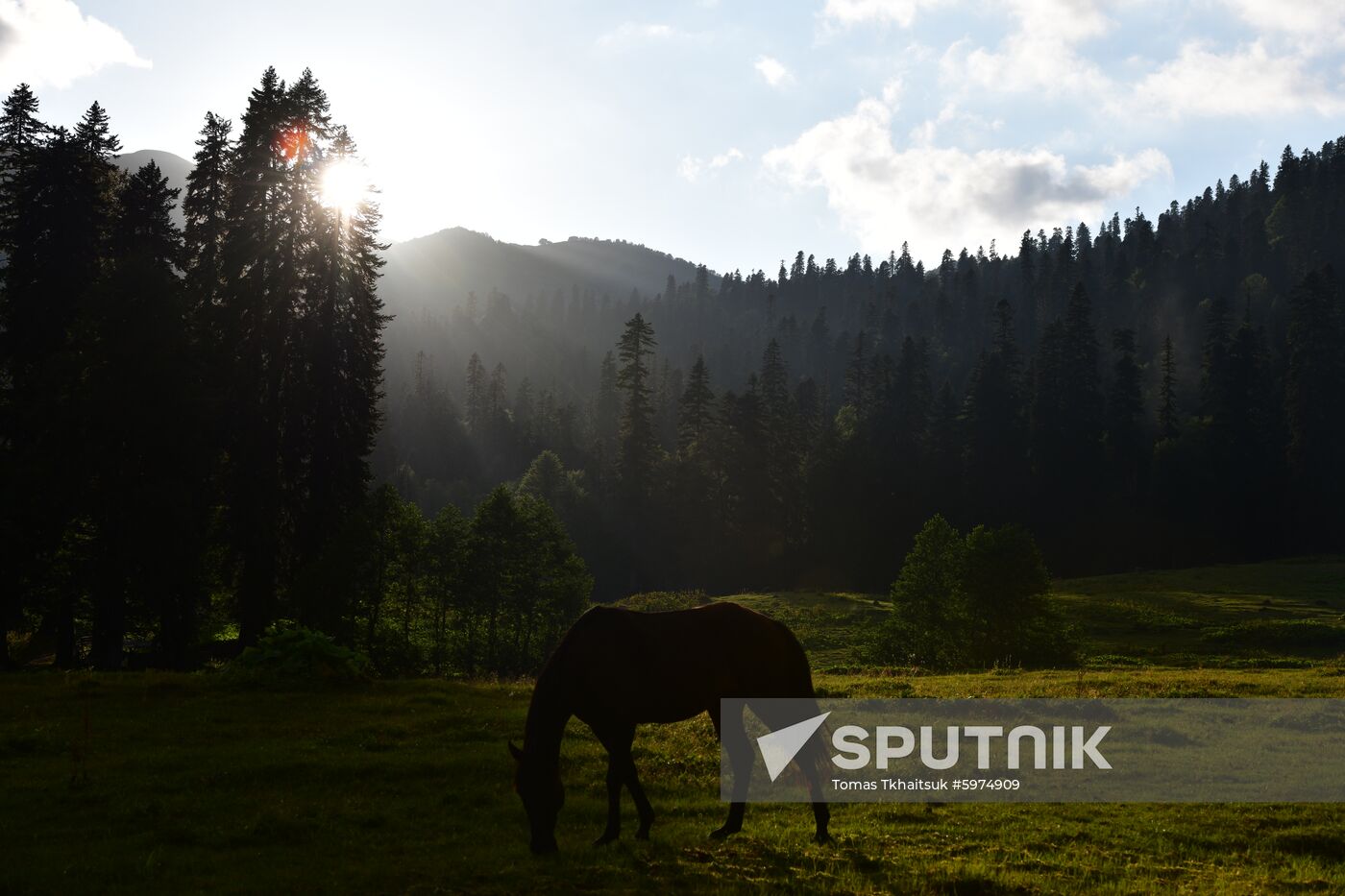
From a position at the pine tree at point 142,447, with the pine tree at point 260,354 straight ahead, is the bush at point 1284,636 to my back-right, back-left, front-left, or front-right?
front-right

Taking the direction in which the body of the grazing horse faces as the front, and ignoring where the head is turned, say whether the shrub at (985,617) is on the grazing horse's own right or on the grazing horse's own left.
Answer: on the grazing horse's own right

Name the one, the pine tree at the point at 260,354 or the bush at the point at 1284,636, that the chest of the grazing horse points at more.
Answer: the pine tree

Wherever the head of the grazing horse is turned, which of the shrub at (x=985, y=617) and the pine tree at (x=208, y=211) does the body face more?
the pine tree

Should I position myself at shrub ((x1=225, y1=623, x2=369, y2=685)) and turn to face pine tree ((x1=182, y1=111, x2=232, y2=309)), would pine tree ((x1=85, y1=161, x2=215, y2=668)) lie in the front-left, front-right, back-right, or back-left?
front-left

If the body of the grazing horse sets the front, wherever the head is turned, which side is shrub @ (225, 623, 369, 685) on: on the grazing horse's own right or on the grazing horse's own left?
on the grazing horse's own right

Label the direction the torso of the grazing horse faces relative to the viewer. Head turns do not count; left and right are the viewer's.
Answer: facing to the left of the viewer

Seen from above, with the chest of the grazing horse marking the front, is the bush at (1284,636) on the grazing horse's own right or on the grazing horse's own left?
on the grazing horse's own right

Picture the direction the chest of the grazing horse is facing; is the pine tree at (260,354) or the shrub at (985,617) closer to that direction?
the pine tree
